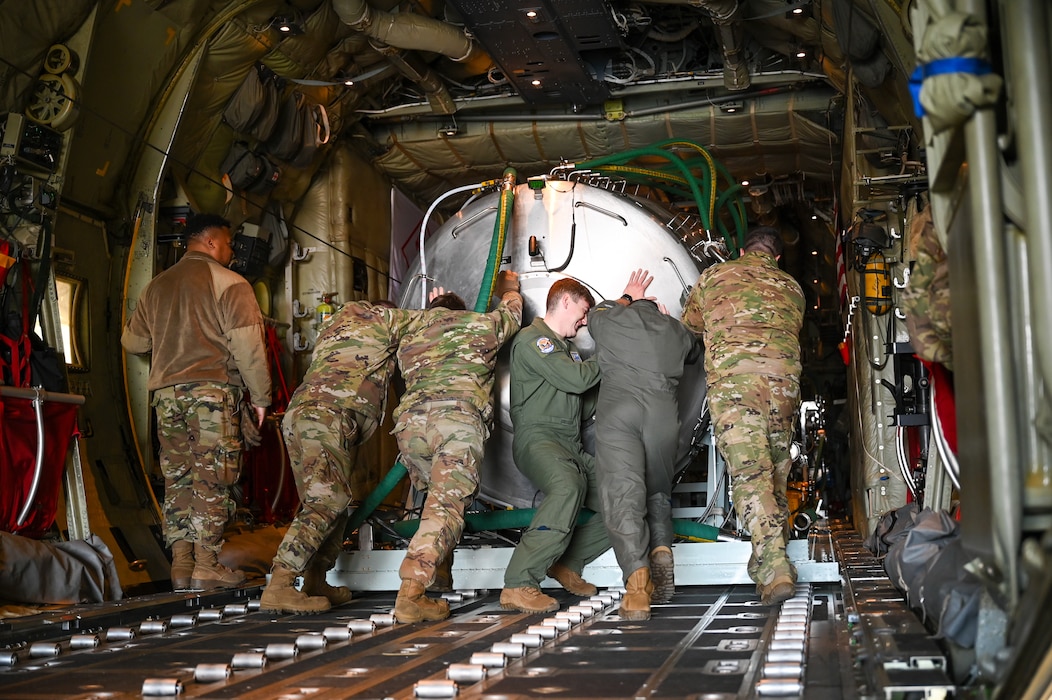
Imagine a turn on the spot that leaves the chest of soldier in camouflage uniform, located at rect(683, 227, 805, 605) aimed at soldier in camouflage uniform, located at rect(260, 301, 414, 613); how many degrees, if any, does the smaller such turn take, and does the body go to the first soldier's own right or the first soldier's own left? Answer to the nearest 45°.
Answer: approximately 90° to the first soldier's own left

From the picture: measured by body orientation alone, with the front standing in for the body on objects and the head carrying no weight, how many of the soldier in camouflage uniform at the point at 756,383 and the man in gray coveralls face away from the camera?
2

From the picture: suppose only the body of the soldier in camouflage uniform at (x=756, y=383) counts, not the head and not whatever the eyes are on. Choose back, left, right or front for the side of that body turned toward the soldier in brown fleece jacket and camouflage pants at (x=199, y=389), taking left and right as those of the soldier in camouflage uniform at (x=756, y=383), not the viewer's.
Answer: left

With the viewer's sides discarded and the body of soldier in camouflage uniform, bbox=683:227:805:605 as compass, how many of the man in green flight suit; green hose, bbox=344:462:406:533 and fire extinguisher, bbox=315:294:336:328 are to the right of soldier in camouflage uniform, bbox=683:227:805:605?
0

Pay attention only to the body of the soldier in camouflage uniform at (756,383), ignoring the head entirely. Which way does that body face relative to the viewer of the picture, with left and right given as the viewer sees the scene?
facing away from the viewer

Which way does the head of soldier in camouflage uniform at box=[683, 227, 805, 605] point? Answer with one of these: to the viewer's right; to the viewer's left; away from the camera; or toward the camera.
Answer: away from the camera

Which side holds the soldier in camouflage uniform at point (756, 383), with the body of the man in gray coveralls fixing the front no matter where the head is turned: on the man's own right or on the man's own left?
on the man's own right

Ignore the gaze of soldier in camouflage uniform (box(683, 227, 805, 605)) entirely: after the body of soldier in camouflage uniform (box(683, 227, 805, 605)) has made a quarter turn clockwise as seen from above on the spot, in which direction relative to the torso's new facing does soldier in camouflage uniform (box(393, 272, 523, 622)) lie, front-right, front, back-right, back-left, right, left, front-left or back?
back

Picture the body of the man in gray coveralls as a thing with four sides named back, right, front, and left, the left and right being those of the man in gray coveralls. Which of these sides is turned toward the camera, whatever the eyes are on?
back

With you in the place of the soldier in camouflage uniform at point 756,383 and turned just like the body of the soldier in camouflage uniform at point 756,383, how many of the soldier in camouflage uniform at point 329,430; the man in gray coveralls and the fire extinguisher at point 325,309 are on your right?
0

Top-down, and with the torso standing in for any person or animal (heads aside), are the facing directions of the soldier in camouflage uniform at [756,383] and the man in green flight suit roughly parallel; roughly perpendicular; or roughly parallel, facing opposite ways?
roughly perpendicular

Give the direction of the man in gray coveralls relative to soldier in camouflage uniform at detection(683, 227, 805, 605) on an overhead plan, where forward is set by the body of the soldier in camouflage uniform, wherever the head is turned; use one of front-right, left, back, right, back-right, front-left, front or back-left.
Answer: left
